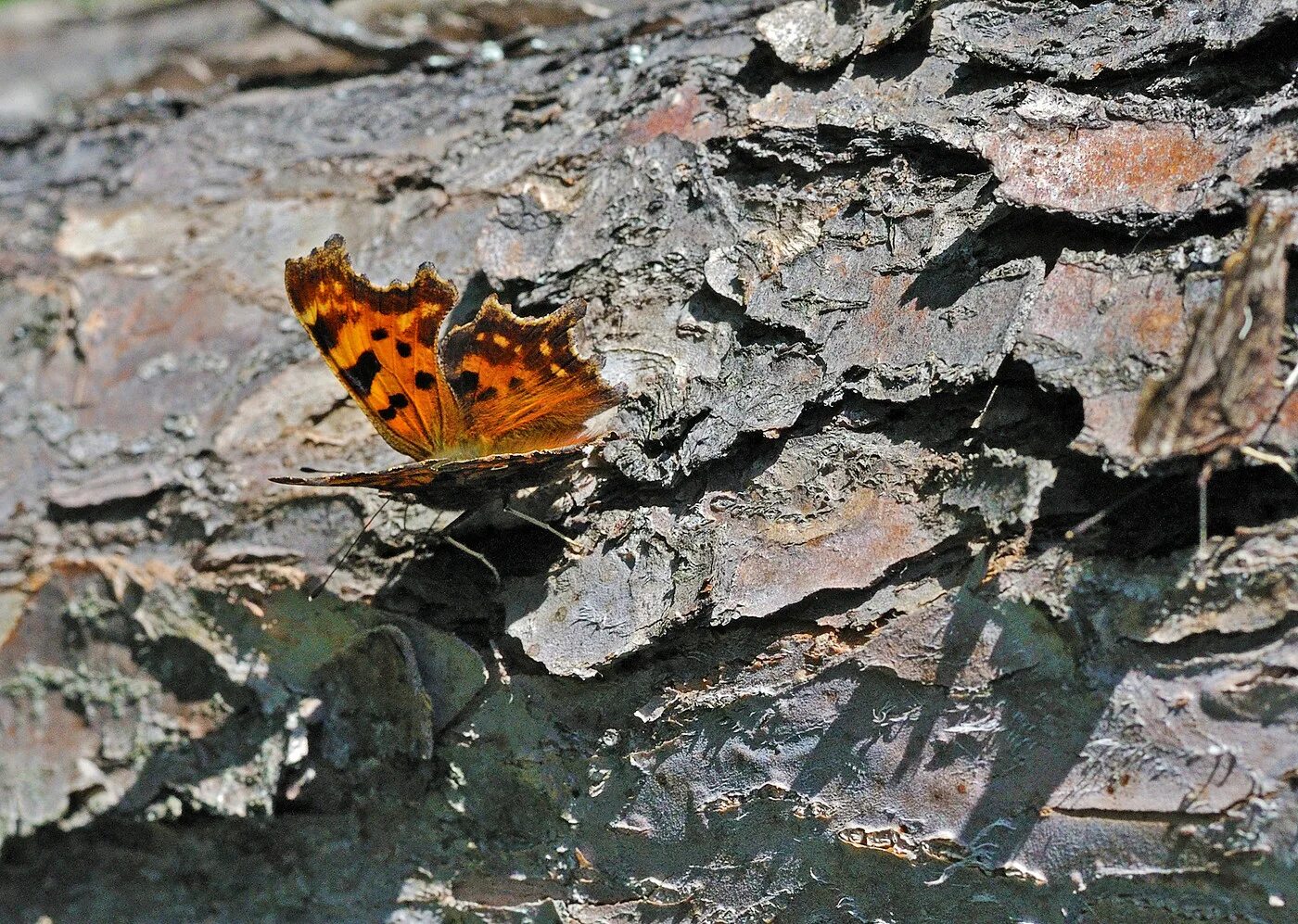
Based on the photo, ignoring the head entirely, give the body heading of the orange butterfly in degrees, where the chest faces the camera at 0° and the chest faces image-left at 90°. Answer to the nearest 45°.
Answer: approximately 90°
